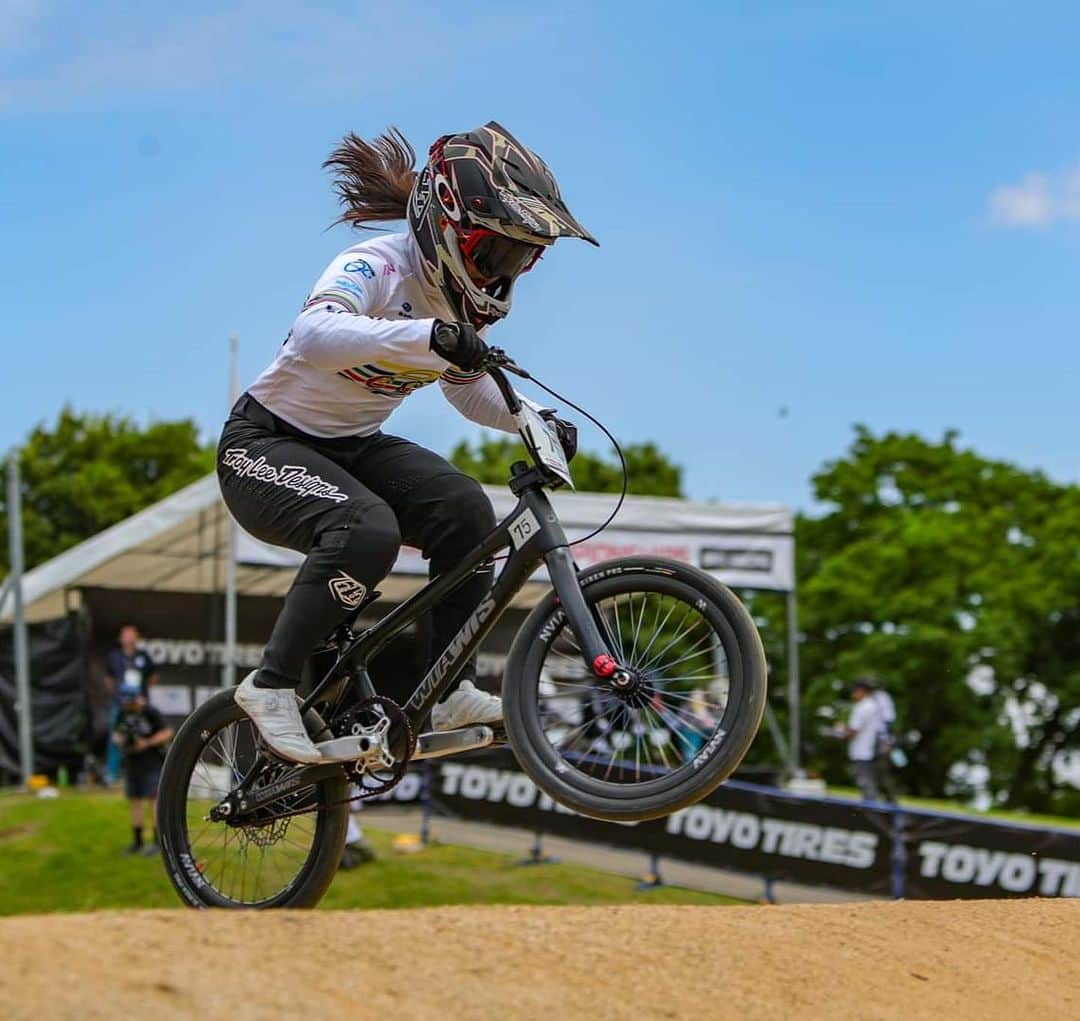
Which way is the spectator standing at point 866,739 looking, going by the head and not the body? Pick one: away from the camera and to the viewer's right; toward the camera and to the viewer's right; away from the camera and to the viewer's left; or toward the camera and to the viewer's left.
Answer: toward the camera and to the viewer's left

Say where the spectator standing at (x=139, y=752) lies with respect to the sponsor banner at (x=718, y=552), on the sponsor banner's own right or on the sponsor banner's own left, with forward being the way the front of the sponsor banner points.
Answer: on the sponsor banner's own right

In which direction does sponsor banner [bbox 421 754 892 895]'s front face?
toward the camera

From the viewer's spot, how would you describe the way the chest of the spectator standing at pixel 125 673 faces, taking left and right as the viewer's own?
facing the viewer

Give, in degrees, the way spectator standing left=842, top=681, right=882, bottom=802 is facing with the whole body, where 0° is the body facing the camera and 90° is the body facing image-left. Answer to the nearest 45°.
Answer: approximately 90°

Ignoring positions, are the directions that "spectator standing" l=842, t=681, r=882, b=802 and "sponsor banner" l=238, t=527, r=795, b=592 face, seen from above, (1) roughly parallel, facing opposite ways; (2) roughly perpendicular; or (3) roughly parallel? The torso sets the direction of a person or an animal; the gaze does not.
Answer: roughly perpendicular

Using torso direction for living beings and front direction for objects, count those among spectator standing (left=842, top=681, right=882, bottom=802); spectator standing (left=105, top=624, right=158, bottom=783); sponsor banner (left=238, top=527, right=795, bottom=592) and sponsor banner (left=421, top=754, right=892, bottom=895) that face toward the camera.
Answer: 3

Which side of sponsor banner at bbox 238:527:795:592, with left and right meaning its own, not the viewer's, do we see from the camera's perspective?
front

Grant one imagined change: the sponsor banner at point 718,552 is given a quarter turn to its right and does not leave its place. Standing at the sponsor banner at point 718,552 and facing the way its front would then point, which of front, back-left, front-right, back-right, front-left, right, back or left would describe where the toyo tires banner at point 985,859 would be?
left
